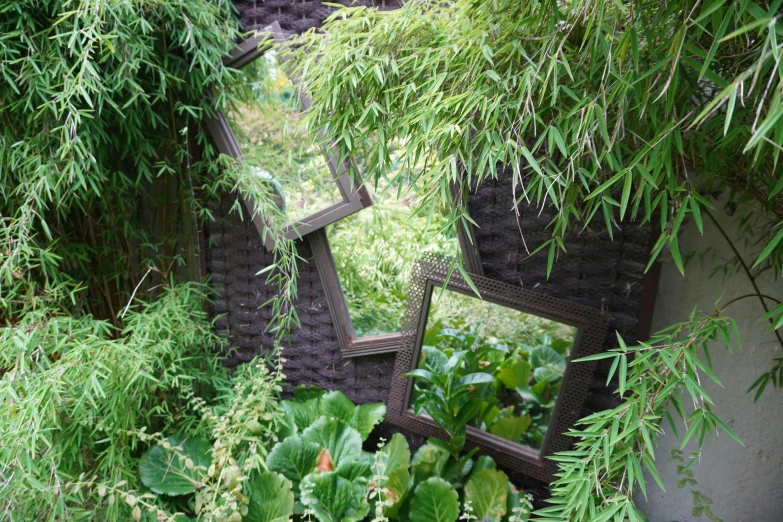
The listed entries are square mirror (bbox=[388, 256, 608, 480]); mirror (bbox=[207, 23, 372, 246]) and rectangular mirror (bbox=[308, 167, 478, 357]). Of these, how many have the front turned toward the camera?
3

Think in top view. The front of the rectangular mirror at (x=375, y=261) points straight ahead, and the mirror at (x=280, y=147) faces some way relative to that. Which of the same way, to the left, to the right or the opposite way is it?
the same way

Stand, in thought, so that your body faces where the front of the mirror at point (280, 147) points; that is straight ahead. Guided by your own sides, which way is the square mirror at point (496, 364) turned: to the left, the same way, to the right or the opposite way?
the same way

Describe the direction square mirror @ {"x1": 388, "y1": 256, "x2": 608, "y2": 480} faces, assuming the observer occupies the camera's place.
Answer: facing the viewer

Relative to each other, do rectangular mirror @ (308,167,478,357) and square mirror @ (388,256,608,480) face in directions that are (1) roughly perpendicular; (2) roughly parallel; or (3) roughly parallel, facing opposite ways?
roughly parallel

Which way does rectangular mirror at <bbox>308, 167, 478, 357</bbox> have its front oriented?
toward the camera
